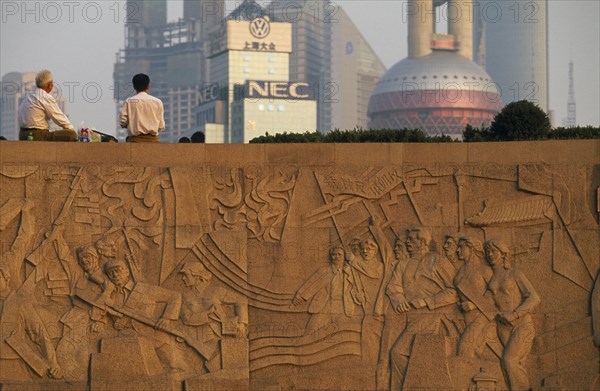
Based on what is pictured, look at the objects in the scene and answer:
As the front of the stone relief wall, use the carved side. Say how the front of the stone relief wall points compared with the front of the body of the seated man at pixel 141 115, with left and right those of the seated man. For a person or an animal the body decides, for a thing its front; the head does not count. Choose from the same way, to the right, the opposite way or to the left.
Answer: the opposite way

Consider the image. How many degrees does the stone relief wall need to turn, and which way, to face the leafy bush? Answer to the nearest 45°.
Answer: approximately 135° to its left

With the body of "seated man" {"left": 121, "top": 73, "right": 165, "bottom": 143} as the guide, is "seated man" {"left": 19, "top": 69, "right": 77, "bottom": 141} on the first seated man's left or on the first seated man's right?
on the first seated man's left

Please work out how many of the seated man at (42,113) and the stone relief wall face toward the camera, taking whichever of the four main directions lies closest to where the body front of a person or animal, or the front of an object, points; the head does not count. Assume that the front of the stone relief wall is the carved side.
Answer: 1

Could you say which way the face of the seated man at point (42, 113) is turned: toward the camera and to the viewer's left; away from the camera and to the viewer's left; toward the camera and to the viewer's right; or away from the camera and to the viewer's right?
away from the camera and to the viewer's right

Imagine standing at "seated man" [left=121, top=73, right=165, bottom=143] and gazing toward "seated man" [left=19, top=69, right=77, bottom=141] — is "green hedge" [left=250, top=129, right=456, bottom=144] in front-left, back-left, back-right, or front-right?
back-right

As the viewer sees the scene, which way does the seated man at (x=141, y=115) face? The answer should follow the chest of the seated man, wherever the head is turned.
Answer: away from the camera

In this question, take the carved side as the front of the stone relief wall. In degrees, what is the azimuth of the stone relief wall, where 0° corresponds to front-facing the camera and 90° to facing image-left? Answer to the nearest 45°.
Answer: approximately 0°

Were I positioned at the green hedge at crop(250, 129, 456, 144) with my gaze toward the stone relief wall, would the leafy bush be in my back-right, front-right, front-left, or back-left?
back-left

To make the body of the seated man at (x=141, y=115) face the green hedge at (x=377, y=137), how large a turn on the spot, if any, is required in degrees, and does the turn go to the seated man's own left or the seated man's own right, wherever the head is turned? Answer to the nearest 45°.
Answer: approximately 45° to the seated man's own right
